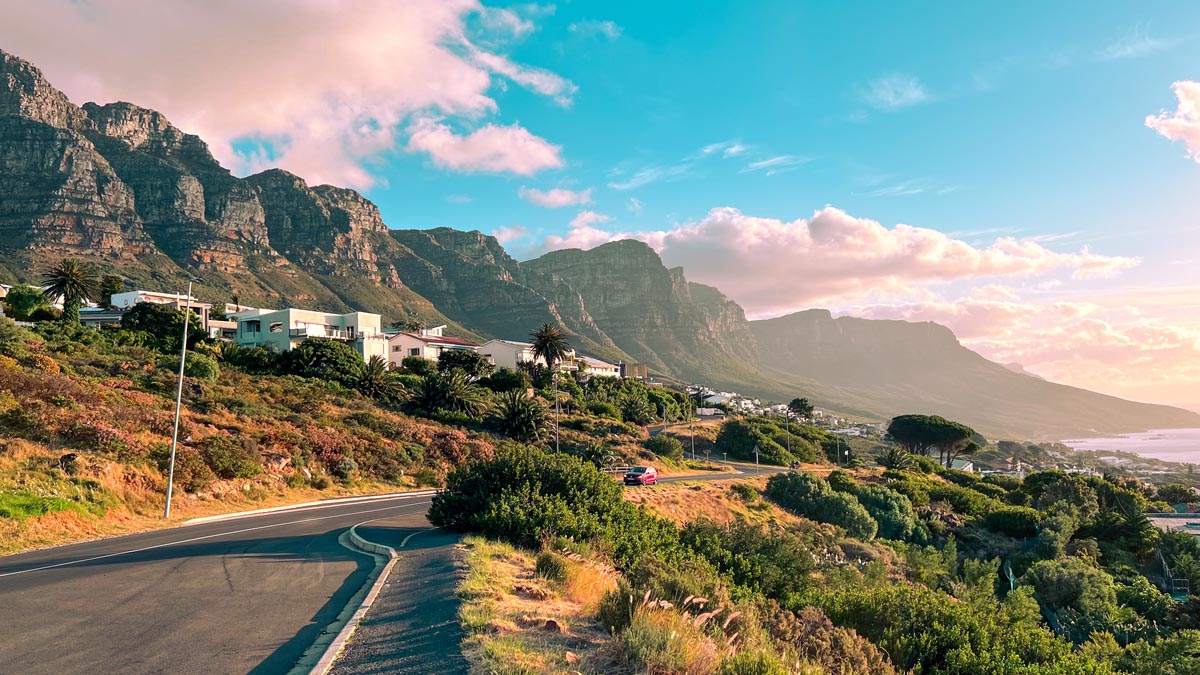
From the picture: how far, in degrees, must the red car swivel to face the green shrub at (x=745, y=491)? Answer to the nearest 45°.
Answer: approximately 135° to its left

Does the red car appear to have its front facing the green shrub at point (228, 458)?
yes

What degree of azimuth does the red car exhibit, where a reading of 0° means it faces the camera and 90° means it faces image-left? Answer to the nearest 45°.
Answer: approximately 45°

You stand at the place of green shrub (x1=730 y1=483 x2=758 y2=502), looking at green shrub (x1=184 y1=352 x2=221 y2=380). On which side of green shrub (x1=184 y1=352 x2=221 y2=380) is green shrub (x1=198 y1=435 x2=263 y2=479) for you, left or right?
left

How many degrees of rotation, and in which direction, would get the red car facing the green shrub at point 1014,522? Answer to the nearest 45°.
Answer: approximately 135° to its left

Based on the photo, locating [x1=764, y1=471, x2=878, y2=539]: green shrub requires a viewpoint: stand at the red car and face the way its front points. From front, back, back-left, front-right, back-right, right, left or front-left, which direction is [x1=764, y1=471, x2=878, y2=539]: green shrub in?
back-left

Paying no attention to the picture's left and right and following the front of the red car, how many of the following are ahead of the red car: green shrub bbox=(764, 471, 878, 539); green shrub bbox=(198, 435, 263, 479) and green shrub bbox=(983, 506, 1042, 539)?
1

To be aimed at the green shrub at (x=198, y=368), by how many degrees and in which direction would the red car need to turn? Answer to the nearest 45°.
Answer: approximately 45° to its right

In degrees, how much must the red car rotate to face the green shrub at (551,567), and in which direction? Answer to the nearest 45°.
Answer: approximately 45° to its left

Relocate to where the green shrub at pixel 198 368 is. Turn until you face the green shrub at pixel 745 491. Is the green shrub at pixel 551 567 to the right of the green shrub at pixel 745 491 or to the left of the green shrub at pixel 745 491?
right

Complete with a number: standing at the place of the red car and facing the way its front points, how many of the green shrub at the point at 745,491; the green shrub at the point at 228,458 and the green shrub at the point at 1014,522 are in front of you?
1
